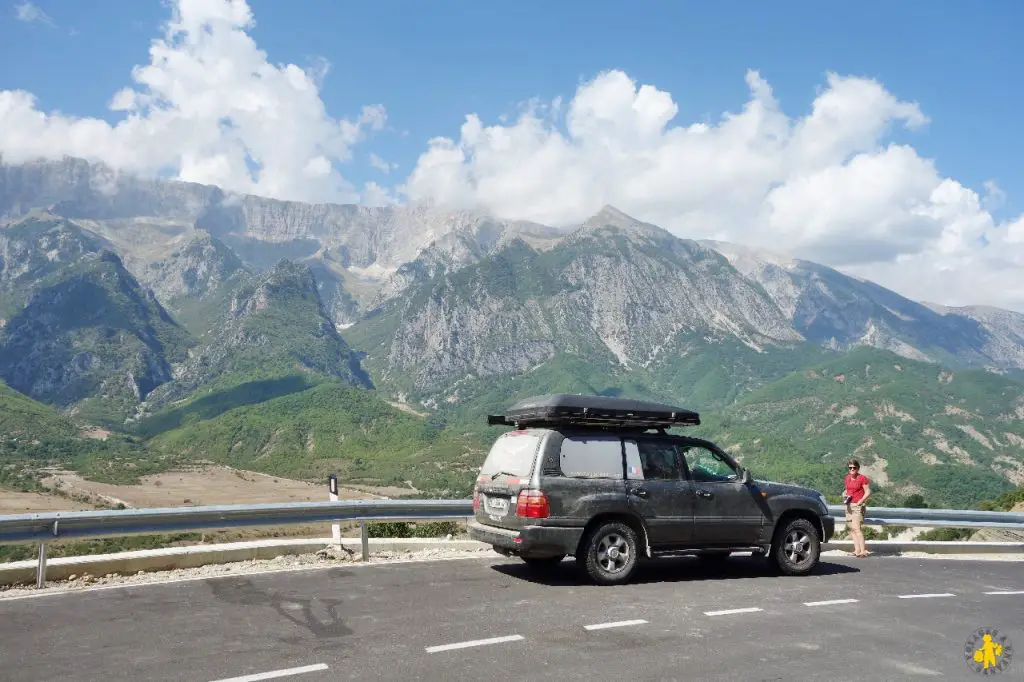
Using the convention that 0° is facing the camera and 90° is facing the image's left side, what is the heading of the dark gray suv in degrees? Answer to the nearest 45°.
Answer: approximately 225°

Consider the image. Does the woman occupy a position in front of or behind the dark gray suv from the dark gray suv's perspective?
in front

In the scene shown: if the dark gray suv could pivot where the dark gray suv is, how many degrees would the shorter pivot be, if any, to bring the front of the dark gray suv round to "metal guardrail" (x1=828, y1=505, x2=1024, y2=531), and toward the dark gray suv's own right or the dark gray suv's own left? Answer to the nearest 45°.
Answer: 0° — it already faces it

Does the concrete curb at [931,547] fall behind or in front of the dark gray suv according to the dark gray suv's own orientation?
in front
